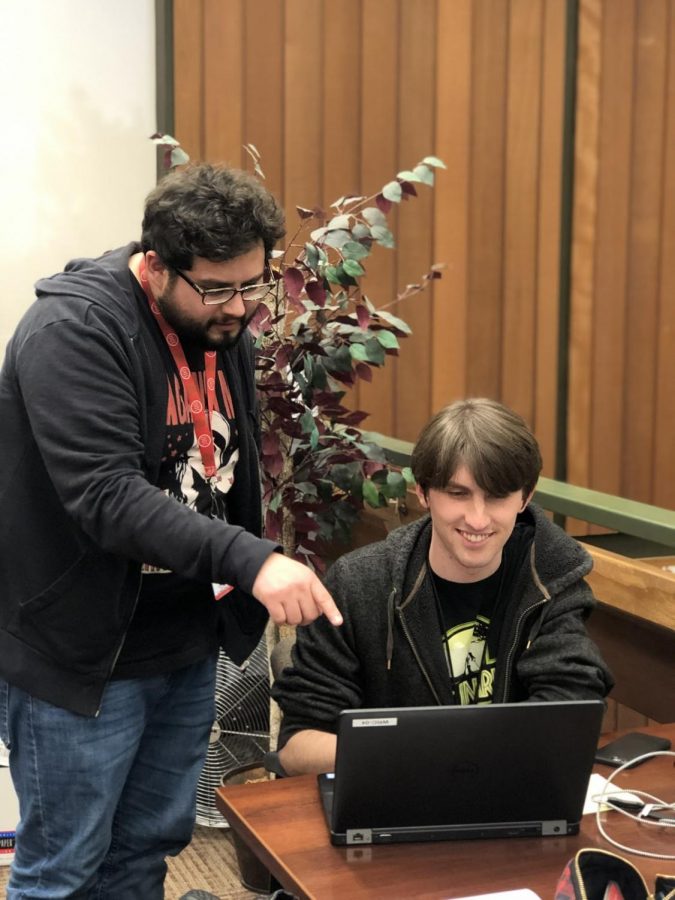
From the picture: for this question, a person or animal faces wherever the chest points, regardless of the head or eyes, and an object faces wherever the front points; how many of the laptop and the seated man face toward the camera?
1

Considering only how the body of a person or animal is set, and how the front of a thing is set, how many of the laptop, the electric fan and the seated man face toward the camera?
2

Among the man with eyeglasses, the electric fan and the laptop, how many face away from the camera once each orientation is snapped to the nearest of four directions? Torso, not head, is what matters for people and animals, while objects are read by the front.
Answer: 1

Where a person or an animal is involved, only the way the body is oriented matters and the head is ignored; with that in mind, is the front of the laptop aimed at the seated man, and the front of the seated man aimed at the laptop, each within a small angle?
yes

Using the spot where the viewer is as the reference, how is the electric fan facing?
facing the viewer

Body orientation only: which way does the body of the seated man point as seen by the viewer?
toward the camera

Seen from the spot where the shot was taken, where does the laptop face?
facing away from the viewer

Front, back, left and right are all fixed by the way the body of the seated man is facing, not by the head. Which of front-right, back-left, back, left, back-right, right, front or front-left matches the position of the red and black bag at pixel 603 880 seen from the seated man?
front
